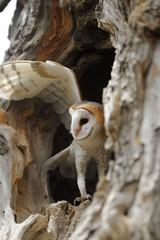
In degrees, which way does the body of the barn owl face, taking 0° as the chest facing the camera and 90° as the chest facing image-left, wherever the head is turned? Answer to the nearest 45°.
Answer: approximately 45°
